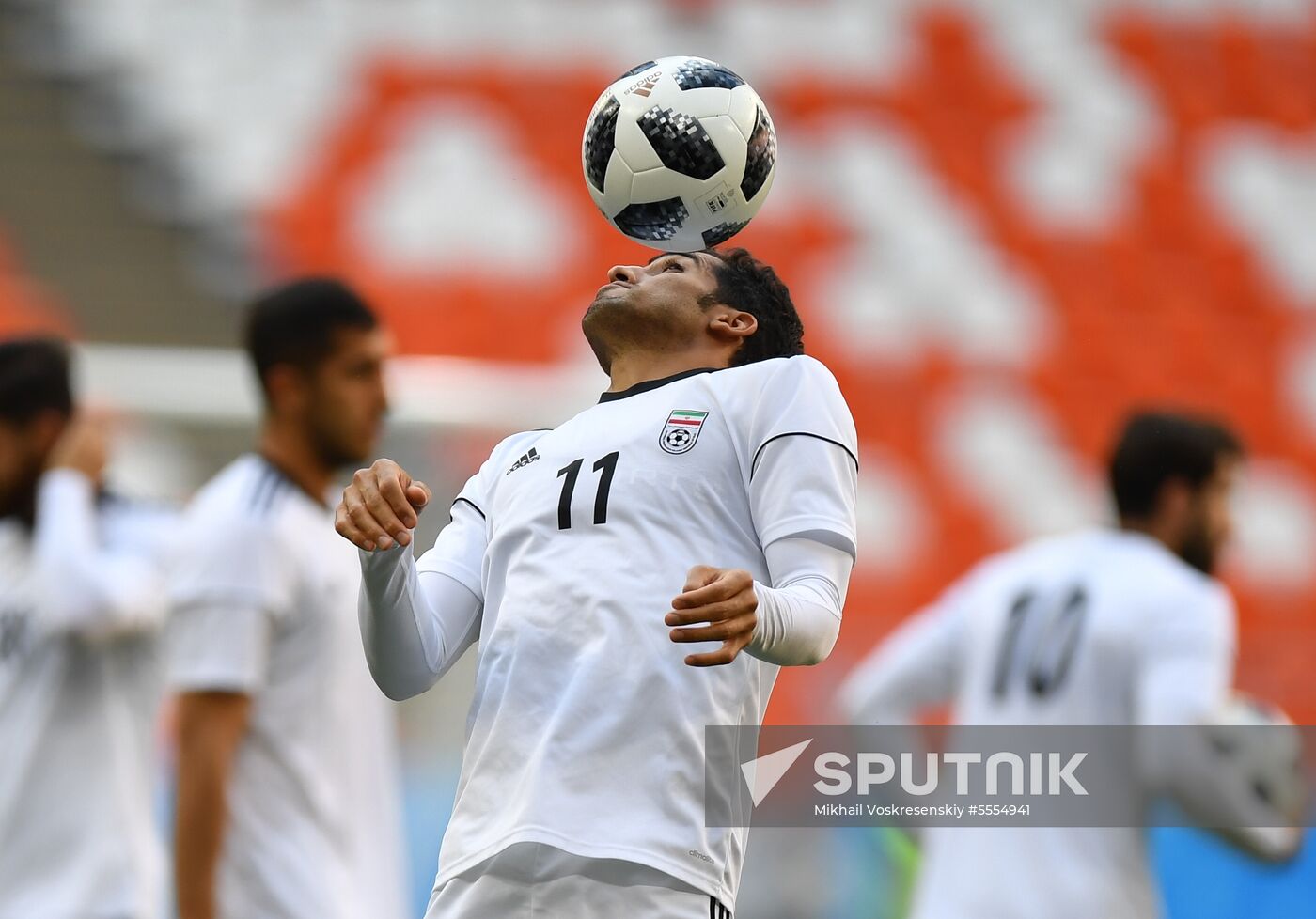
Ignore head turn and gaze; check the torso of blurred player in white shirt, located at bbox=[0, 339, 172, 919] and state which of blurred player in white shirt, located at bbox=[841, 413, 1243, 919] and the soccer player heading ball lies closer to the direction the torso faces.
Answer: the soccer player heading ball

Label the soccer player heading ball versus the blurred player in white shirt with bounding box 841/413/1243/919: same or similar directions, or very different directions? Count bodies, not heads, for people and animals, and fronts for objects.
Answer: very different directions

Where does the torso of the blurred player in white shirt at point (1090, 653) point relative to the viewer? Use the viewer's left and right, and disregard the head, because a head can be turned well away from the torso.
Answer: facing away from the viewer and to the right of the viewer

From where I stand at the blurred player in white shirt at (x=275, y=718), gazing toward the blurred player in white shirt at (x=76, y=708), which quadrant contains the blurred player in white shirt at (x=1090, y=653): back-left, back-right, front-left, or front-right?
back-right

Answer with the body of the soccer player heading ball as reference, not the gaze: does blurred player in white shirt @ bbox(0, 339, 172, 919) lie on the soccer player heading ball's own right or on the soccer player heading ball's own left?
on the soccer player heading ball's own right

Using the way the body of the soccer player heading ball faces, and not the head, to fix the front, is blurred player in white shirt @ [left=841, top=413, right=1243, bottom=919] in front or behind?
behind

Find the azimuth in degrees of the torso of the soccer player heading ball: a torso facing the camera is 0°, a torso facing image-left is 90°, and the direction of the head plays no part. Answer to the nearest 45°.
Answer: approximately 45°

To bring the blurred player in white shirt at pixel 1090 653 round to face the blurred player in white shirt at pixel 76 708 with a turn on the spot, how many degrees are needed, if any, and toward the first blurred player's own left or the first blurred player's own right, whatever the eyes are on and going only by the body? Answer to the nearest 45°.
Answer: approximately 135° to the first blurred player's own left
